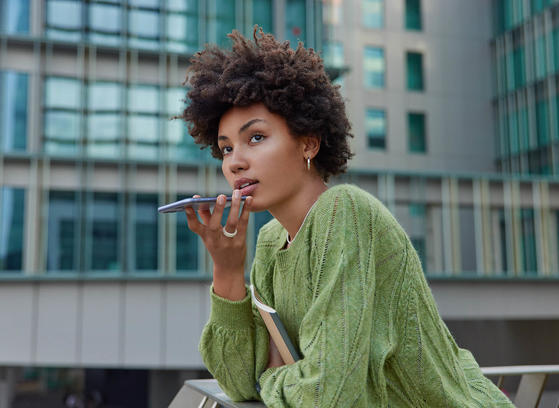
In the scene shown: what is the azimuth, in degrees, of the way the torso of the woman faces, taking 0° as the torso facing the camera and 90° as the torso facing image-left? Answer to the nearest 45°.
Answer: approximately 45°

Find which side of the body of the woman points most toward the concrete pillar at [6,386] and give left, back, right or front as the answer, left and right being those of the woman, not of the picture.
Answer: right
